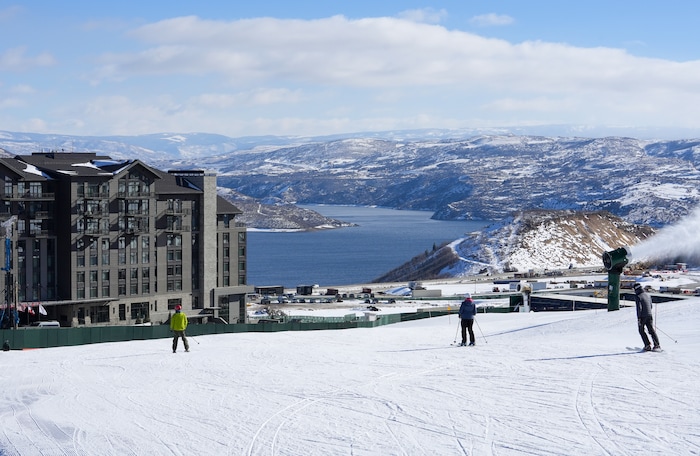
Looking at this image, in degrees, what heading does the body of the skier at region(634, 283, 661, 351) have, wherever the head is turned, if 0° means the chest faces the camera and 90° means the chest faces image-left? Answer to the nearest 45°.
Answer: approximately 135°

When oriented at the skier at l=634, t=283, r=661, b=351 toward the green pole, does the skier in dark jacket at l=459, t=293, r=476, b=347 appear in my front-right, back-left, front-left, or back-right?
front-left

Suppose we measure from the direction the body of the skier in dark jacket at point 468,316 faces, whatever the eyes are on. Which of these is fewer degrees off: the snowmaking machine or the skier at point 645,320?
the snowmaking machine

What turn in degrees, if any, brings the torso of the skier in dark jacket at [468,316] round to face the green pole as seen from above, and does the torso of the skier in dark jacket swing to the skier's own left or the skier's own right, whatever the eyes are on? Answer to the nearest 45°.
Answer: approximately 45° to the skier's own right

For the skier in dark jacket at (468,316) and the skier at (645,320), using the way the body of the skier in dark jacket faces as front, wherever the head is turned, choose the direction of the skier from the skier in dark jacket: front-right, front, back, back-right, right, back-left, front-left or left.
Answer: back-right

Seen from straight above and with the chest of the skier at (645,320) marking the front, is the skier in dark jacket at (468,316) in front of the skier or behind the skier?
in front

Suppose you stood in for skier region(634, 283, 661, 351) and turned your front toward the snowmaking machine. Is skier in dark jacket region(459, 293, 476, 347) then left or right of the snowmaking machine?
left

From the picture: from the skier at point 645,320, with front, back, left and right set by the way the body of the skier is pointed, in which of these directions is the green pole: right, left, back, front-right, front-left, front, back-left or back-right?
front-right

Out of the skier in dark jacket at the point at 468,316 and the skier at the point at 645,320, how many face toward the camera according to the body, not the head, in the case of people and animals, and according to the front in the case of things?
0

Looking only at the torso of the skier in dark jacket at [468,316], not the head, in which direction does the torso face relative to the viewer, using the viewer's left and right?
facing away from the viewer

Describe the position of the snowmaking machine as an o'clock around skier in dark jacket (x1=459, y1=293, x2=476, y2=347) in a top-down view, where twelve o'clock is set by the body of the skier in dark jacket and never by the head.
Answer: The snowmaking machine is roughly at 1 o'clock from the skier in dark jacket.
